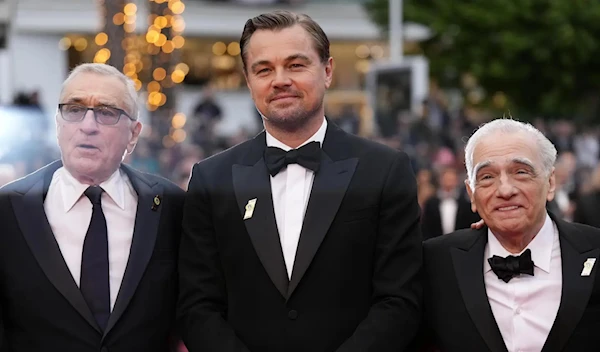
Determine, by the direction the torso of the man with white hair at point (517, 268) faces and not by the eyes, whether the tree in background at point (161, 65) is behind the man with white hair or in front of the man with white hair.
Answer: behind

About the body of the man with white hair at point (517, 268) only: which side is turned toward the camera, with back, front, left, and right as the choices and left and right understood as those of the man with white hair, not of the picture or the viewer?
front
